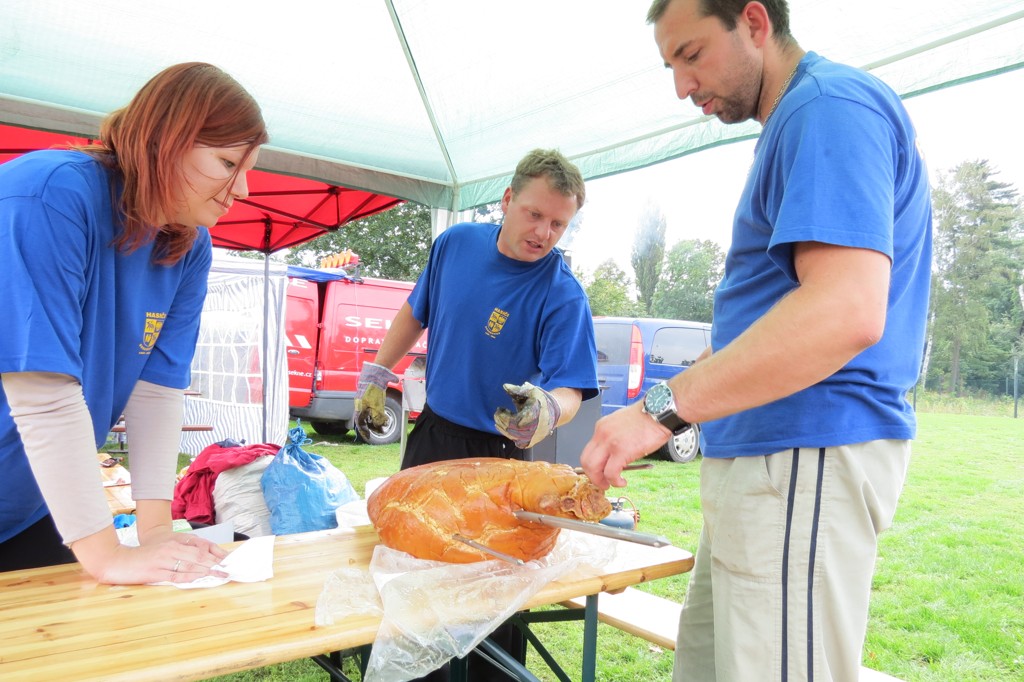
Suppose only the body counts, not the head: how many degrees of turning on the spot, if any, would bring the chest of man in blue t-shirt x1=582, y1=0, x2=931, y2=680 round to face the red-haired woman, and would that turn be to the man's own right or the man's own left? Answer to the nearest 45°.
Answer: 0° — they already face them

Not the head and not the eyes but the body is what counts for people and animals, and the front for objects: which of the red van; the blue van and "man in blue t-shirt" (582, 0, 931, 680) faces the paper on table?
the man in blue t-shirt

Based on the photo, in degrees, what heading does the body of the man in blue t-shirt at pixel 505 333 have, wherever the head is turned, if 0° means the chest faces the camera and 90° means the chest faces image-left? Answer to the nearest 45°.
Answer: approximately 0°

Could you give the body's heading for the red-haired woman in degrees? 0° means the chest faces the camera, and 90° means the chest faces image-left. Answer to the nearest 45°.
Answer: approximately 315°

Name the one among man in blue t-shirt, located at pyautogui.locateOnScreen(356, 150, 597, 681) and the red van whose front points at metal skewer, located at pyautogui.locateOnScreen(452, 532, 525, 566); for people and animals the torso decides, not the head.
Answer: the man in blue t-shirt

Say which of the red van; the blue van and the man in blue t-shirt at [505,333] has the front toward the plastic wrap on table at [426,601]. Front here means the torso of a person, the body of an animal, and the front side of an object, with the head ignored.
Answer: the man in blue t-shirt

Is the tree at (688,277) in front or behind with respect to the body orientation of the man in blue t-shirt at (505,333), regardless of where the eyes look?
behind

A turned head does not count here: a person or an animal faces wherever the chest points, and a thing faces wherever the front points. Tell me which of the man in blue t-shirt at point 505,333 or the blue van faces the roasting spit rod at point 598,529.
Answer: the man in blue t-shirt

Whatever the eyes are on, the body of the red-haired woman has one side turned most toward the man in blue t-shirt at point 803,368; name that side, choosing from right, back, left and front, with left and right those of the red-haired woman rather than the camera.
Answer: front

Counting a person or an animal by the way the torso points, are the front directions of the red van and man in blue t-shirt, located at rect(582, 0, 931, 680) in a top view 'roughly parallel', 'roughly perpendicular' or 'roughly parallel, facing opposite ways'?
roughly perpendicular

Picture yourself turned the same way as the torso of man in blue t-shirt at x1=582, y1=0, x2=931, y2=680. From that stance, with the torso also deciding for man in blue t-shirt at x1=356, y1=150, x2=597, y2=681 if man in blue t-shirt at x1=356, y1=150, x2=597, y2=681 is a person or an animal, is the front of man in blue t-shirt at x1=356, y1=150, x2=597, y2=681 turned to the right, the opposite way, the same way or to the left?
to the left

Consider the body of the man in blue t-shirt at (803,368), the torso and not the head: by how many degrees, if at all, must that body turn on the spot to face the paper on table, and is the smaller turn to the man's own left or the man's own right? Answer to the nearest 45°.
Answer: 0° — they already face it

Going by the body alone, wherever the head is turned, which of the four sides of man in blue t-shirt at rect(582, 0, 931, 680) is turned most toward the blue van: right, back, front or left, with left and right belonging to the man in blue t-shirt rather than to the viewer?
right

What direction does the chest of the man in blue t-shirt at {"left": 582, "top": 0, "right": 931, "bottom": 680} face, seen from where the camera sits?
to the viewer's left
